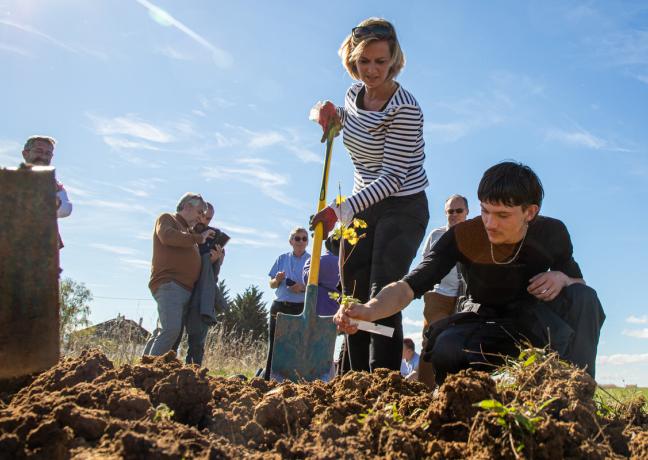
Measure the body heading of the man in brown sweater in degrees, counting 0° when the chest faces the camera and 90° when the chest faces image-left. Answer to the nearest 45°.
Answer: approximately 270°

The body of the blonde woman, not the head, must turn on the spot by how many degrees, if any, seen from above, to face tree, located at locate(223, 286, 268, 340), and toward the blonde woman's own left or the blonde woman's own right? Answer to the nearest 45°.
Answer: approximately 135° to the blonde woman's own right

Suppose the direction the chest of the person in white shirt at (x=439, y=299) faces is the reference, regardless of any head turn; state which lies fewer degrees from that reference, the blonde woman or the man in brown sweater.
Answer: the blonde woman

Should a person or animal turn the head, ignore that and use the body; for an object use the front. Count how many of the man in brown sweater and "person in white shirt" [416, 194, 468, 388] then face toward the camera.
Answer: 1

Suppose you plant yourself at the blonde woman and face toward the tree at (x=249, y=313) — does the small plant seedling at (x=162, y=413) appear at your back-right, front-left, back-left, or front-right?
back-left

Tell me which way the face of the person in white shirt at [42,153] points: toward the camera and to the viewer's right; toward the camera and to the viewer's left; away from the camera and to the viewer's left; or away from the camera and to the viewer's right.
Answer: toward the camera and to the viewer's right

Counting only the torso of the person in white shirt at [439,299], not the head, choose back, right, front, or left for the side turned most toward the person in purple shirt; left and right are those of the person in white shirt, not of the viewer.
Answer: right

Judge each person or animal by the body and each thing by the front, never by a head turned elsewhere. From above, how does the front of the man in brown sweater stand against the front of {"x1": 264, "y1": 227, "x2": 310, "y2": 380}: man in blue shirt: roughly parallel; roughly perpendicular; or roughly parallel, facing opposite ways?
roughly perpendicular

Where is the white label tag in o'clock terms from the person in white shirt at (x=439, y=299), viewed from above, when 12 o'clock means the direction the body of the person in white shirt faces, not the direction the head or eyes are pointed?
The white label tag is roughly at 12 o'clock from the person in white shirt.

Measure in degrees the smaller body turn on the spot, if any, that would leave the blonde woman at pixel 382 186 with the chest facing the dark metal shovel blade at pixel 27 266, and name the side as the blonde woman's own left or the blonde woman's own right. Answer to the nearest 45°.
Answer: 0° — they already face it
